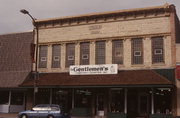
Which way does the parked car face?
to the viewer's left

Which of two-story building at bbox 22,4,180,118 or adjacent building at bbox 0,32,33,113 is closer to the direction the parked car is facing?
the adjacent building
